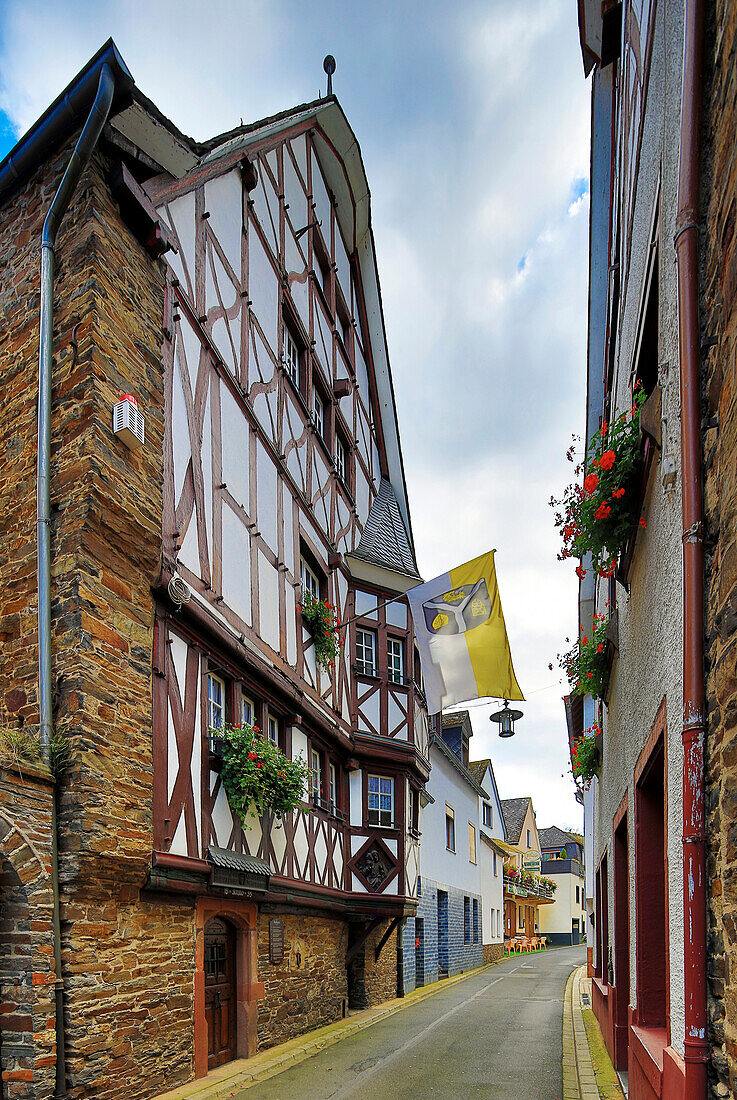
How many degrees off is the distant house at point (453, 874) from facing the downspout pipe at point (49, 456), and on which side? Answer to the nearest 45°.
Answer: approximately 45° to its right

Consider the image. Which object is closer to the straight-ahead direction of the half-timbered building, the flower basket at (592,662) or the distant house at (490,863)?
the flower basket

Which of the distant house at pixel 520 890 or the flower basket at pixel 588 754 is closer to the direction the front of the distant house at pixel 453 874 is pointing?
the flower basket

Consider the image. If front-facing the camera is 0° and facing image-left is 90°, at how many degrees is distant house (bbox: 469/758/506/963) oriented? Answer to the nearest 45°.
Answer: approximately 315°

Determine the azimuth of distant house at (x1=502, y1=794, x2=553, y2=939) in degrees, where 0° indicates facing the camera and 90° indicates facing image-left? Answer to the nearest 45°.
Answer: approximately 315°

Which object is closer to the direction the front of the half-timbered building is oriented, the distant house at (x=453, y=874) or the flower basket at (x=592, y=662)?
the flower basket

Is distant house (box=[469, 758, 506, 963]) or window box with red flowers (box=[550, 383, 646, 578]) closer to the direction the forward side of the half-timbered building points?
the window box with red flowers

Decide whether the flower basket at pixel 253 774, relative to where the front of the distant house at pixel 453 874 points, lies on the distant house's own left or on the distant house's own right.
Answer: on the distant house's own right

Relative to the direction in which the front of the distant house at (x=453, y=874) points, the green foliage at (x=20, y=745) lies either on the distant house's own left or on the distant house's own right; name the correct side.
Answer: on the distant house's own right

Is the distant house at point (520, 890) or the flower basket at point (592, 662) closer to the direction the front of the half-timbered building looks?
the flower basket
